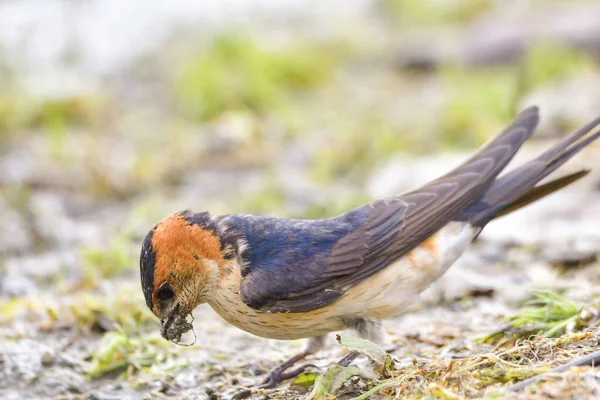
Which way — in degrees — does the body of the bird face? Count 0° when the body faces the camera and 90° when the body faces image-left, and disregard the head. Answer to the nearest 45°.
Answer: approximately 90°

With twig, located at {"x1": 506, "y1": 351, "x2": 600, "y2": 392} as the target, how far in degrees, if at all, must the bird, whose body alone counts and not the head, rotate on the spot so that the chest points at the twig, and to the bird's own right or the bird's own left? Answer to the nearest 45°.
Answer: approximately 135° to the bird's own left
